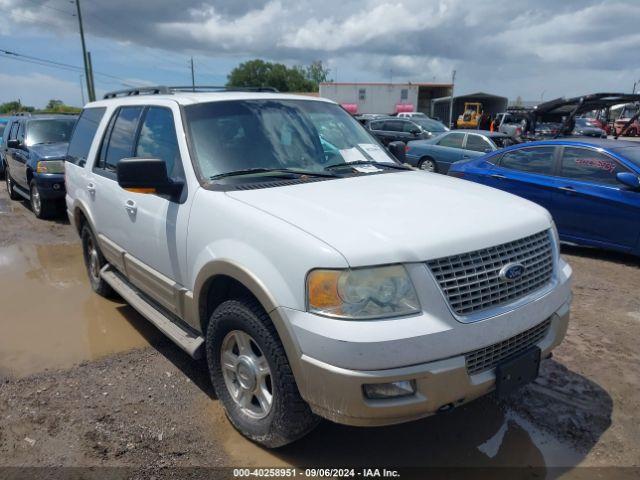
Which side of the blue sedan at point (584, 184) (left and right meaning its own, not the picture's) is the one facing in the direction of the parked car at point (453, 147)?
back

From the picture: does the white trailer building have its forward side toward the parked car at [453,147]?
yes

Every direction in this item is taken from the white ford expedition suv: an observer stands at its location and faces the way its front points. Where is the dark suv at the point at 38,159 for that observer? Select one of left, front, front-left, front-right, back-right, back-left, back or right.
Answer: back

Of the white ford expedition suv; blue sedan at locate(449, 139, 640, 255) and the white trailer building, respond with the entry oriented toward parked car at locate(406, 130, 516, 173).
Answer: the white trailer building

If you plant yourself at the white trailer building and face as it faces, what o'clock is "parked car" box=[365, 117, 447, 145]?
The parked car is roughly at 12 o'clock from the white trailer building.

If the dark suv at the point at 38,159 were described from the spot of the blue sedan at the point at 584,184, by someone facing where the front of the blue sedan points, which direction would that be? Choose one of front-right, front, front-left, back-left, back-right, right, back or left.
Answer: back-right

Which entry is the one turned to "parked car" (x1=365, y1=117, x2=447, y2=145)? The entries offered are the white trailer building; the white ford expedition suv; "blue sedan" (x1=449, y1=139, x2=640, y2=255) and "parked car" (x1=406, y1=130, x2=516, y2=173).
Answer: the white trailer building
